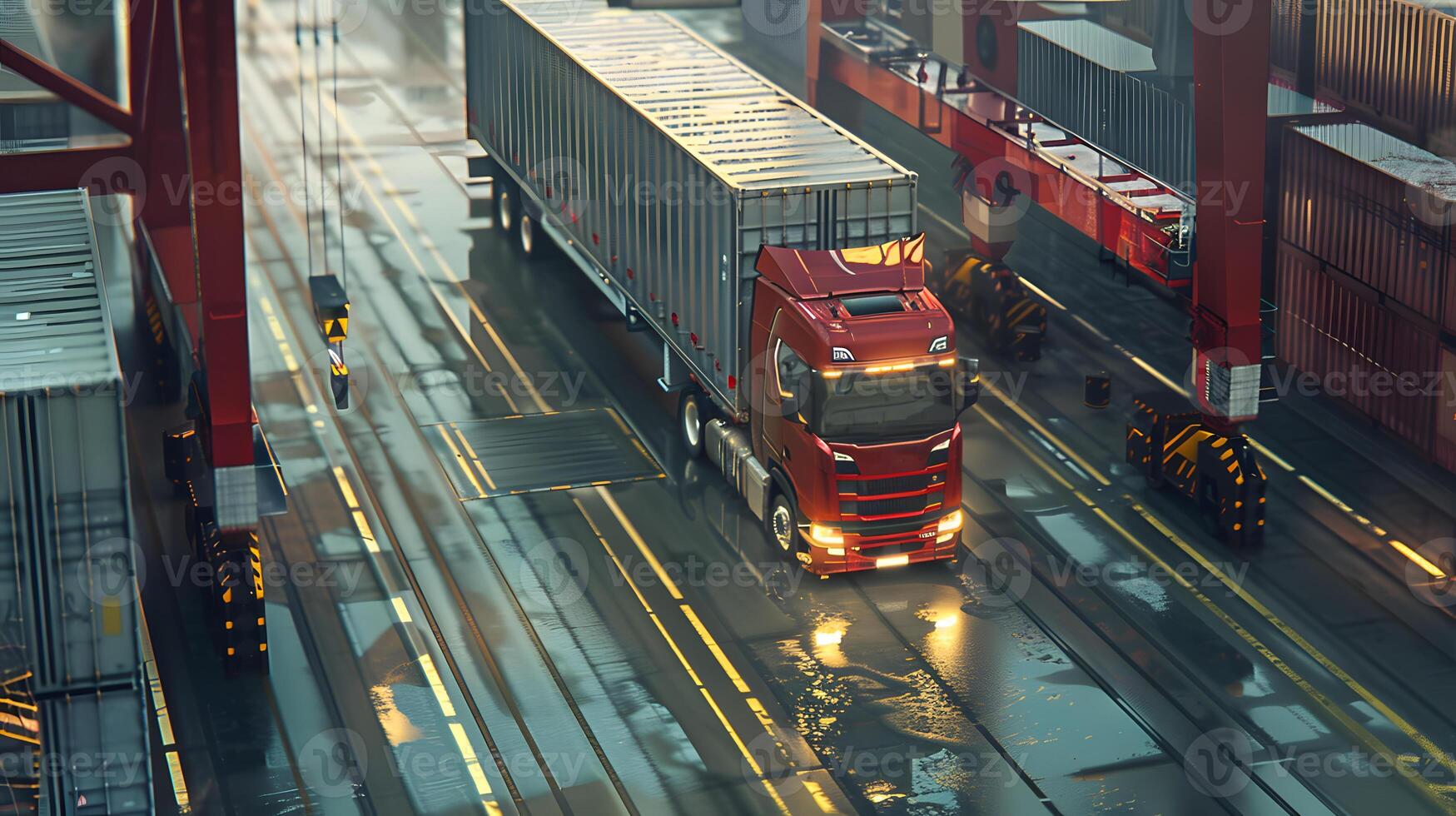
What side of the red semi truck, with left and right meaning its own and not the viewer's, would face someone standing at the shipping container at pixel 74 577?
right

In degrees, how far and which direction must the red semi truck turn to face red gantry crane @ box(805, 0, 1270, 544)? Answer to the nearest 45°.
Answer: approximately 90° to its left

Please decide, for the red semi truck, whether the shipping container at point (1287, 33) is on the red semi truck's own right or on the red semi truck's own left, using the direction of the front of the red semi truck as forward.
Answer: on the red semi truck's own left

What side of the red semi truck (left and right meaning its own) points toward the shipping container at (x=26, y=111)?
back

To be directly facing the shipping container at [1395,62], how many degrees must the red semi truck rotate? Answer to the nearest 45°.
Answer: approximately 90° to its left
